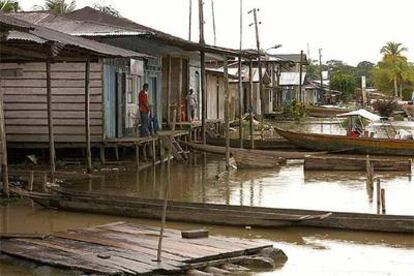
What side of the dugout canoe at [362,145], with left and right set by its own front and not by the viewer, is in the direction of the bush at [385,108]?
right

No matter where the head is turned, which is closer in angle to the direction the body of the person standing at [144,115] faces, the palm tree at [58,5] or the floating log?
the floating log

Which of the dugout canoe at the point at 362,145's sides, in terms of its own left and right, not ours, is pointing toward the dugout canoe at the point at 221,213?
left

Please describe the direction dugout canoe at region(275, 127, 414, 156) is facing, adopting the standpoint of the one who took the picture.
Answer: facing to the left of the viewer

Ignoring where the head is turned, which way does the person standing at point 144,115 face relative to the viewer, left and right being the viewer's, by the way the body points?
facing to the right of the viewer
